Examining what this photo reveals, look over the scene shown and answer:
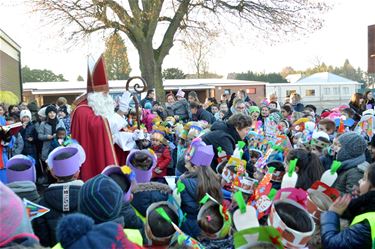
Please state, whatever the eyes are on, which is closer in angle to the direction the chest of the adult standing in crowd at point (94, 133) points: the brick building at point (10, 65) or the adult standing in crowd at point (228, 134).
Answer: the adult standing in crowd

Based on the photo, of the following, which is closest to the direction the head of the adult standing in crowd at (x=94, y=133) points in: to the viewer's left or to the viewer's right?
to the viewer's right

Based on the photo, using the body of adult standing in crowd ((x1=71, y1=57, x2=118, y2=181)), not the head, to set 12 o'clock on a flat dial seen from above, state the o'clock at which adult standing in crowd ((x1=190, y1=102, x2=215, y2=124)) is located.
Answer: adult standing in crowd ((x1=190, y1=102, x2=215, y2=124)) is roughly at 10 o'clock from adult standing in crowd ((x1=71, y1=57, x2=118, y2=181)).

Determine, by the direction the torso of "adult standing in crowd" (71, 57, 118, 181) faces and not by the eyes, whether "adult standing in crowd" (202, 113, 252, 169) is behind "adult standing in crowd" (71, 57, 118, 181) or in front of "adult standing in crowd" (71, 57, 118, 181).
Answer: in front

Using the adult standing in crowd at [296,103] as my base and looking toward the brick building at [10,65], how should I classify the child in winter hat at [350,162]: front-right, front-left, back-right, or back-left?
back-left

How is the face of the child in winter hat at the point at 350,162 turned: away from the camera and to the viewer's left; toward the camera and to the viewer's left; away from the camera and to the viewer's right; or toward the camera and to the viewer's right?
away from the camera and to the viewer's left

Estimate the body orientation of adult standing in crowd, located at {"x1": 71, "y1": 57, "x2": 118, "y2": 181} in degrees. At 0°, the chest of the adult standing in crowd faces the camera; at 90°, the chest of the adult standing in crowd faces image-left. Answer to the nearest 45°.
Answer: approximately 270°

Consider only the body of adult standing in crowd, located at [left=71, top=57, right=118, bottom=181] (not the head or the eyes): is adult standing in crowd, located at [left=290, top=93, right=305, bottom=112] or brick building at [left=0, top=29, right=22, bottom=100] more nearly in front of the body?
the adult standing in crowd

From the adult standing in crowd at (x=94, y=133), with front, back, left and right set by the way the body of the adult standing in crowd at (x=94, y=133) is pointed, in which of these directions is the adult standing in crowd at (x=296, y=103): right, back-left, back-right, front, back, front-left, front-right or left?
front-left
